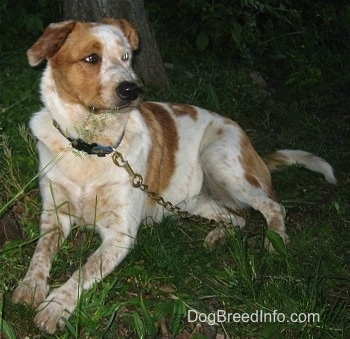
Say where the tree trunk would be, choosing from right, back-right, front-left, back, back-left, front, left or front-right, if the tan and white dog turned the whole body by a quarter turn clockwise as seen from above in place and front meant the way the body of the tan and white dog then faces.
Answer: front-right

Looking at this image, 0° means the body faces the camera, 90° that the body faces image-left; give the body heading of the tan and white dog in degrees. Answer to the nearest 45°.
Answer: approximately 45°
